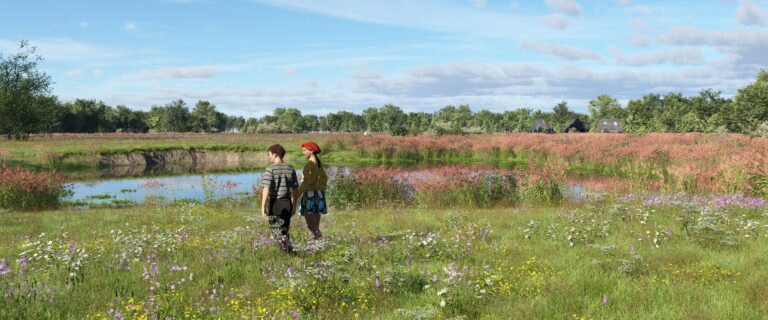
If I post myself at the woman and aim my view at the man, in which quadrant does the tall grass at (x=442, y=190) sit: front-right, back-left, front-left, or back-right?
back-right

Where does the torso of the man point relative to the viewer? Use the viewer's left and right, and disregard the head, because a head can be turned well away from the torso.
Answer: facing away from the viewer and to the left of the viewer

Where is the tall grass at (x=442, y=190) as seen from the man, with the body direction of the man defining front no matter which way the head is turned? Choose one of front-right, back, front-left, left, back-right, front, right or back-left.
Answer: right

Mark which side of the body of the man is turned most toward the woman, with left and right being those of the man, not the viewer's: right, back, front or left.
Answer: right

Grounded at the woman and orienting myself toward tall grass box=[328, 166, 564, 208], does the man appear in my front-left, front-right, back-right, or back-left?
back-left
